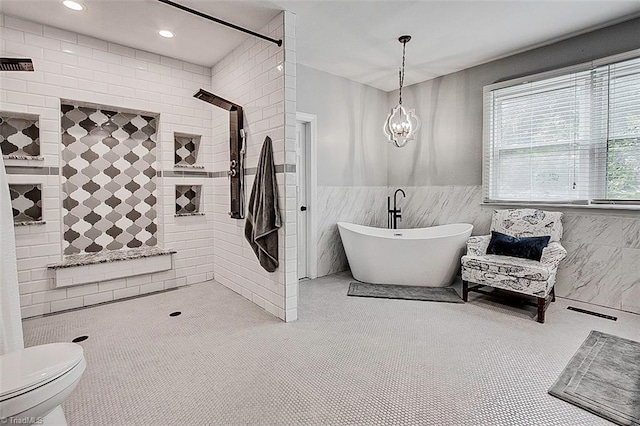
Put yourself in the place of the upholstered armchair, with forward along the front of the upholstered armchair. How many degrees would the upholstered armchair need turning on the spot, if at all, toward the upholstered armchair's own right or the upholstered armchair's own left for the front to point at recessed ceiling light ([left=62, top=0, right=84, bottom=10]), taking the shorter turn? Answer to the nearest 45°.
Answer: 0° — it already faces it

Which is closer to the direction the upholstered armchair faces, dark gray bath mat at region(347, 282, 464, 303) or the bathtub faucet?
the dark gray bath mat

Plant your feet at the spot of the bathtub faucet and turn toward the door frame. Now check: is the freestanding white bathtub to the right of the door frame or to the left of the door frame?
left

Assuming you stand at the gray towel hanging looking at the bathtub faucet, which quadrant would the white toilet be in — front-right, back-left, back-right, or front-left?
back-right

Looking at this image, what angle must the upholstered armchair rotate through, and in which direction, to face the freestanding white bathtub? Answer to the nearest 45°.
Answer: approximately 45° to its right

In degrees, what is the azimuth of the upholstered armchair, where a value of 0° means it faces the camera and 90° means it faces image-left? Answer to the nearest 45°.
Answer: approximately 45°

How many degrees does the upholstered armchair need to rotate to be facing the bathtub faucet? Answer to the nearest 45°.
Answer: approximately 90° to its right

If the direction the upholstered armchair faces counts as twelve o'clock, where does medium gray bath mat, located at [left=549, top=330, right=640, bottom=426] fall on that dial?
The medium gray bath mat is roughly at 10 o'clock from the upholstered armchair.

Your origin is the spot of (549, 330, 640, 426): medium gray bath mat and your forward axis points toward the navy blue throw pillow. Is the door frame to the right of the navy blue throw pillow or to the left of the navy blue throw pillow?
left

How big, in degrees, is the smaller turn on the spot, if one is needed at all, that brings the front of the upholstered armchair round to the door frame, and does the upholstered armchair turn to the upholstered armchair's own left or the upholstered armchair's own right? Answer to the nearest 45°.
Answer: approximately 45° to the upholstered armchair's own right
